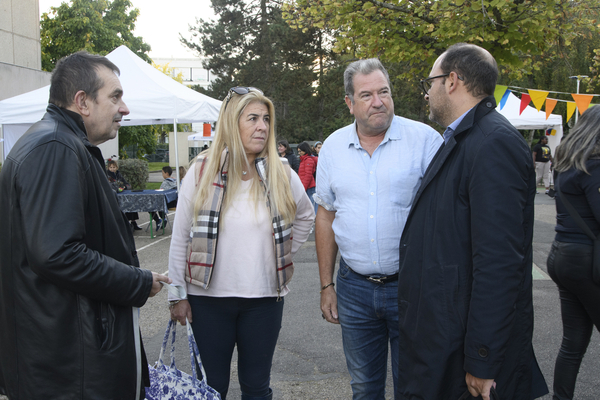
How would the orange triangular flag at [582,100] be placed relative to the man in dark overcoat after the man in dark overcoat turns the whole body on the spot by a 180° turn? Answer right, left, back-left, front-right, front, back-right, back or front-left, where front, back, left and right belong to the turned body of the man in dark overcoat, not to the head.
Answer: left

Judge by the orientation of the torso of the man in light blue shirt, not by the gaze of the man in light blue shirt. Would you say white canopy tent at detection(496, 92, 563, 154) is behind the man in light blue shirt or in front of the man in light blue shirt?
behind

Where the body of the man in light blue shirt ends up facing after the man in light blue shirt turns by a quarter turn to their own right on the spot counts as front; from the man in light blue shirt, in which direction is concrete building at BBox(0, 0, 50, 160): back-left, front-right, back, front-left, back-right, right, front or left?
front-right

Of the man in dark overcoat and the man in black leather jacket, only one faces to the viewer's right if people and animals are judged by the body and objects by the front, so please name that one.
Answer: the man in black leather jacket

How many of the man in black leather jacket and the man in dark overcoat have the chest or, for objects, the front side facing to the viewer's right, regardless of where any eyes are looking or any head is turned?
1

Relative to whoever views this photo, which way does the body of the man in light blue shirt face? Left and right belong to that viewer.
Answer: facing the viewer

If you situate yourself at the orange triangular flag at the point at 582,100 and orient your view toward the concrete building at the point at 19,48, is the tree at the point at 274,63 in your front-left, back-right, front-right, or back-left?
front-right

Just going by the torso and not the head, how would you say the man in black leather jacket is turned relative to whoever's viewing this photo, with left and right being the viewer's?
facing to the right of the viewer

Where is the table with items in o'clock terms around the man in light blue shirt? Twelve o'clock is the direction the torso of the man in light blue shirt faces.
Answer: The table with items is roughly at 5 o'clock from the man in light blue shirt.

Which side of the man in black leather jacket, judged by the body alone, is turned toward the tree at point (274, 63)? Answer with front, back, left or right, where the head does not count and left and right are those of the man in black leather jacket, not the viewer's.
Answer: left

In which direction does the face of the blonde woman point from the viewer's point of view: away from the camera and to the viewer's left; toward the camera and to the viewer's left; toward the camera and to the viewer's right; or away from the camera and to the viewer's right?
toward the camera and to the viewer's right

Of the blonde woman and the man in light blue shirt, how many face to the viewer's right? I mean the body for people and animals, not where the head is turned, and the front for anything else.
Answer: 0

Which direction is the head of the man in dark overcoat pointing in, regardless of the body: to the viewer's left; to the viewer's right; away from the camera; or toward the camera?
to the viewer's left

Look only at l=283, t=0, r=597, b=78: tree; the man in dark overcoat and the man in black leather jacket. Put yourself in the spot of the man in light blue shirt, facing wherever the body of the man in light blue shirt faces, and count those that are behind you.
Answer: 1

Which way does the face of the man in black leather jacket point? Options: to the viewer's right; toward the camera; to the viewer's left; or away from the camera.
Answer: to the viewer's right

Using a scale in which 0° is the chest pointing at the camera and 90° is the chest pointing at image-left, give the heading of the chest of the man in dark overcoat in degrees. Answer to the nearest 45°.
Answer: approximately 90°
